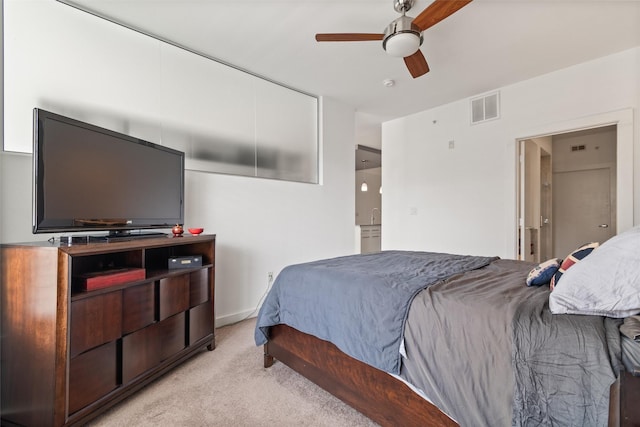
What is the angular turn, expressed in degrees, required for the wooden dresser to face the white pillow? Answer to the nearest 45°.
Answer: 0° — it already faces it

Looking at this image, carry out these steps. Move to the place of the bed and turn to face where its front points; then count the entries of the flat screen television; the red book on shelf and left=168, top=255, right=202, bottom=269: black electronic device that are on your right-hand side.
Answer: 0

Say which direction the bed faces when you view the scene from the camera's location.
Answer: facing away from the viewer and to the left of the viewer

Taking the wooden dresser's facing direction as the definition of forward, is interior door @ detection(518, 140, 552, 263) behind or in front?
in front

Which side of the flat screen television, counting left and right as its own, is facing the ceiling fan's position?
front

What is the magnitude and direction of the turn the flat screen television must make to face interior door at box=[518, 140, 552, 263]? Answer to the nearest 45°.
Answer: approximately 45° to its left

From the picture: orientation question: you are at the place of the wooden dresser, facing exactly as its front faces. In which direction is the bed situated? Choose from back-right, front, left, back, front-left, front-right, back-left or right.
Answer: front

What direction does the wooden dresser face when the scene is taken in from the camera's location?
facing the viewer and to the right of the viewer

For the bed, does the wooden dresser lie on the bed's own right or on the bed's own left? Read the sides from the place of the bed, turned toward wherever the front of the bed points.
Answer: on the bed's own left

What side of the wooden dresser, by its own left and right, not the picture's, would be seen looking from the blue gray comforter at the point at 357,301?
front

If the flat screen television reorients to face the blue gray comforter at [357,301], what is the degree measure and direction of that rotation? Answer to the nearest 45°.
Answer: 0° — it already faces it
